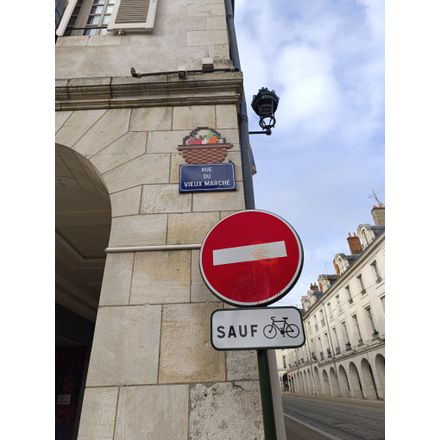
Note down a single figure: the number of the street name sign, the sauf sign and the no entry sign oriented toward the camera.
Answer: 3

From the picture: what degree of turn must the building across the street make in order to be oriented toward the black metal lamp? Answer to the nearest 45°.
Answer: approximately 45° to its left

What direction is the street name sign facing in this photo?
toward the camera

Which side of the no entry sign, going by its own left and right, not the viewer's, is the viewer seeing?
front

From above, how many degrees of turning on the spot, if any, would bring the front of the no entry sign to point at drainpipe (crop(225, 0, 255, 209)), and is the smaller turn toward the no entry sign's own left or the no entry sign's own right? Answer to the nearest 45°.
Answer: approximately 180°

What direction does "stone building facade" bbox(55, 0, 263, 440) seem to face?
toward the camera

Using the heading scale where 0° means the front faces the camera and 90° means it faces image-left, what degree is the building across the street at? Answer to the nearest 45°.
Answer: approximately 45°

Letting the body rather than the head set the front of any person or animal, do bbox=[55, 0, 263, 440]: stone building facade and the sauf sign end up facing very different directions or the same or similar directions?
same or similar directions

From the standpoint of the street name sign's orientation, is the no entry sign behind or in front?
in front

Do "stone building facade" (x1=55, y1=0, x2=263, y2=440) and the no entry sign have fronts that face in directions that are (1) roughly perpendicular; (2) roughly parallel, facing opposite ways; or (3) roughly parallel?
roughly parallel
